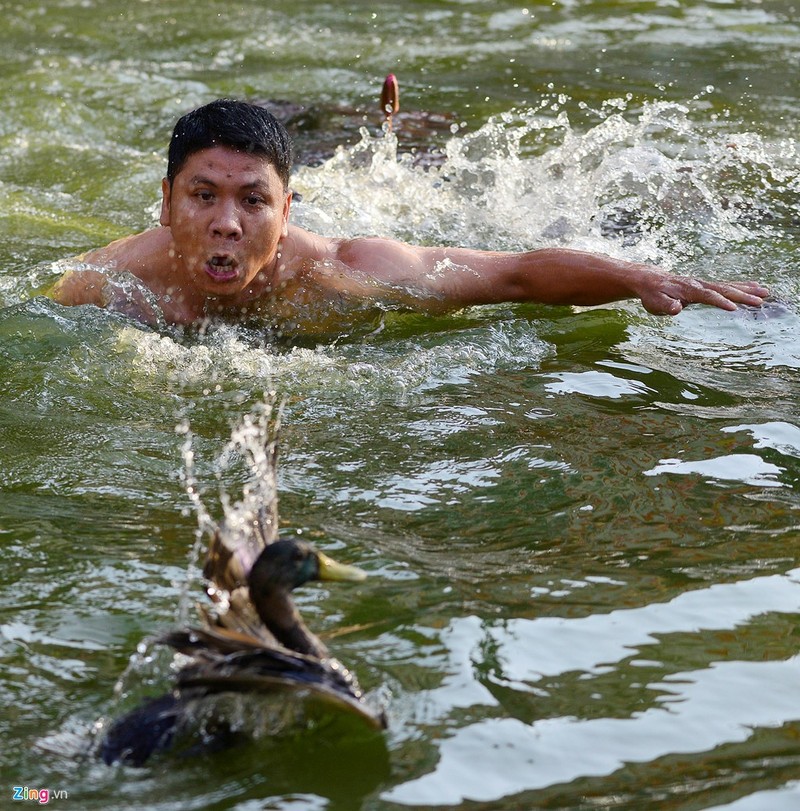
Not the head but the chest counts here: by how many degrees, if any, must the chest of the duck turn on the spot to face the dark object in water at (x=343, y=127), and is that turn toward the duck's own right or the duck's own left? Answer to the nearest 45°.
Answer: approximately 90° to the duck's own left

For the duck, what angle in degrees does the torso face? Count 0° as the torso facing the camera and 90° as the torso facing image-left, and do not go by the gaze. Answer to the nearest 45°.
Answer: approximately 270°

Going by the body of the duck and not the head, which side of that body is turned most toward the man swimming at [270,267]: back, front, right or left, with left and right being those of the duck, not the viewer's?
left
